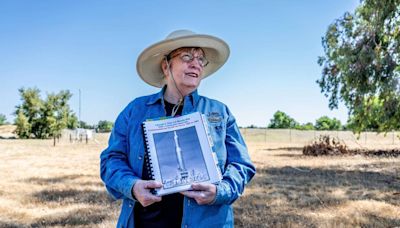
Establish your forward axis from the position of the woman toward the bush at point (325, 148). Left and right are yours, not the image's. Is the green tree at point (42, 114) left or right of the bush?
left

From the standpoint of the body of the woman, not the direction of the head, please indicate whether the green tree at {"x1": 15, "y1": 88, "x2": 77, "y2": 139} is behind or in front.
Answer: behind

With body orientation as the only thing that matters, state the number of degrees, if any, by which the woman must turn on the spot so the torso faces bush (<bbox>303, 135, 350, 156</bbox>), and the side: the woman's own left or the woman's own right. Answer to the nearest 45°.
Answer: approximately 135° to the woman's own left

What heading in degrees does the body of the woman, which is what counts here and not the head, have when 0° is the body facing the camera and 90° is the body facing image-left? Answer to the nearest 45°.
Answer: approximately 0°

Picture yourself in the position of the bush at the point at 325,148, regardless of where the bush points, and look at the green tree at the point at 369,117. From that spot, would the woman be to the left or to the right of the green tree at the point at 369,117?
right

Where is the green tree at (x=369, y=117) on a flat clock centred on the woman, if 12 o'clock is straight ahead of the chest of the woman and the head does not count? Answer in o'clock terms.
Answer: The green tree is roughly at 7 o'clock from the woman.
